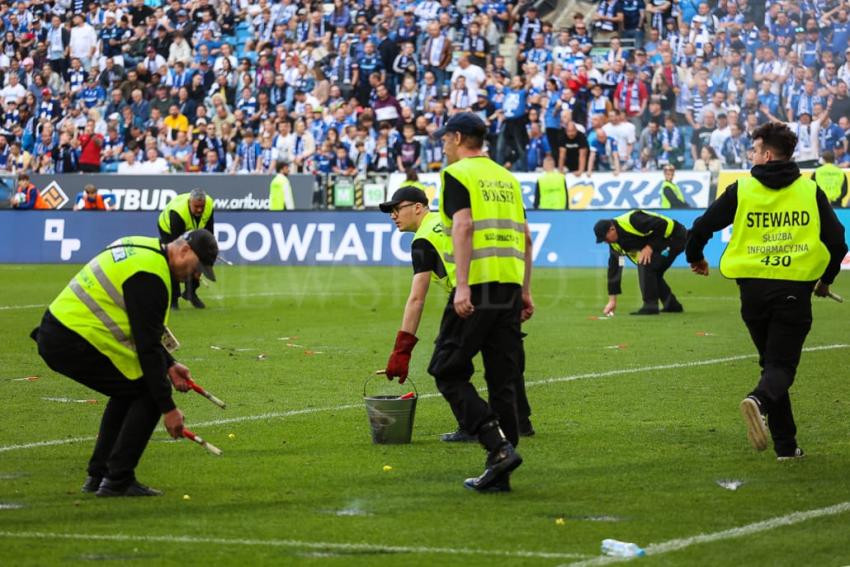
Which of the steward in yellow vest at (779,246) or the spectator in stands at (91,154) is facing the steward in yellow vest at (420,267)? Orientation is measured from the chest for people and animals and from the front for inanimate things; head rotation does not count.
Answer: the spectator in stands

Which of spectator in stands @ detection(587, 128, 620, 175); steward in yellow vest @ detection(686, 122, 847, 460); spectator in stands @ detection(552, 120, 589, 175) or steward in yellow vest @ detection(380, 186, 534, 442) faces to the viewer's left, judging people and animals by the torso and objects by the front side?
steward in yellow vest @ detection(380, 186, 534, 442)

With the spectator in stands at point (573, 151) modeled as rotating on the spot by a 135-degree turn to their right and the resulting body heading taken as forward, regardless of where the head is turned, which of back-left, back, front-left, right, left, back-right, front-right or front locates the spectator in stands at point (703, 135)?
back-right

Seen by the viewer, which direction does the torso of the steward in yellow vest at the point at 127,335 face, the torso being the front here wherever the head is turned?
to the viewer's right

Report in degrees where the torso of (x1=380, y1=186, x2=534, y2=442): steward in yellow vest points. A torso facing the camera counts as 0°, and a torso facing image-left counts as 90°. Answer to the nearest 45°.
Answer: approximately 90°

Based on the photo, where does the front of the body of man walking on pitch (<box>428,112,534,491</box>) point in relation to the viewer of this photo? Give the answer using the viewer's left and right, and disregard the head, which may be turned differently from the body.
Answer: facing away from the viewer and to the left of the viewer

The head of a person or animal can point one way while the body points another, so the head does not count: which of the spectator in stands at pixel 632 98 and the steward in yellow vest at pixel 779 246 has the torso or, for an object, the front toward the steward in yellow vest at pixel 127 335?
the spectator in stands

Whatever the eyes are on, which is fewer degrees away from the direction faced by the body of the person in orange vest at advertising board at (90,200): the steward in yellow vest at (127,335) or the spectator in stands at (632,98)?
the steward in yellow vest

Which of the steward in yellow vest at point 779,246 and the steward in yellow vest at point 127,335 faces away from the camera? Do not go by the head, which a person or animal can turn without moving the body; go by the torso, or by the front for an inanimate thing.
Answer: the steward in yellow vest at point 779,246

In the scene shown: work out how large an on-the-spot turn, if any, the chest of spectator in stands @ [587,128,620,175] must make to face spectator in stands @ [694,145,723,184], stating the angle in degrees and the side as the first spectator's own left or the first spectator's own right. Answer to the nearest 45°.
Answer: approximately 90° to the first spectator's own left

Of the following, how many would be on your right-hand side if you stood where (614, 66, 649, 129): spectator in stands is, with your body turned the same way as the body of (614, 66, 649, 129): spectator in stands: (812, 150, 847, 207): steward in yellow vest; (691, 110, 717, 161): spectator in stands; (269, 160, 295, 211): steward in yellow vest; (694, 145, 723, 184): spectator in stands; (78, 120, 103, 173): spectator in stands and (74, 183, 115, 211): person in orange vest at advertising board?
3

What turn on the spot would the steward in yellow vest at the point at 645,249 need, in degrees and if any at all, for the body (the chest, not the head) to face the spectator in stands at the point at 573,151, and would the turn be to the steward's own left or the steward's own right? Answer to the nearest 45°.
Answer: approximately 90° to the steward's own right

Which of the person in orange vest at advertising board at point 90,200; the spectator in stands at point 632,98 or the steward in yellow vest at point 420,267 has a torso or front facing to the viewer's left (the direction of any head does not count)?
the steward in yellow vest

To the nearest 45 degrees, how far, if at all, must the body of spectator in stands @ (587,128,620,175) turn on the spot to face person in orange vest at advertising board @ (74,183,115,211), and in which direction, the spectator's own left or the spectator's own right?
approximately 90° to the spectator's own right

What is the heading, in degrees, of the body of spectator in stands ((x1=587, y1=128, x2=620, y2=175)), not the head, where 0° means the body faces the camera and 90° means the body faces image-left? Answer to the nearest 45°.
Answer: approximately 0°

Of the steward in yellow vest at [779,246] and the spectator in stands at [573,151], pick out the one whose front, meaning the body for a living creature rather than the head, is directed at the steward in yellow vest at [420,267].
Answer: the spectator in stands

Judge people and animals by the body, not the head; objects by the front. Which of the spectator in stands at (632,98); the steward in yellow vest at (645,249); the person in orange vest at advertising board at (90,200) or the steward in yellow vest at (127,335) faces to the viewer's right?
the steward in yellow vest at (127,335)

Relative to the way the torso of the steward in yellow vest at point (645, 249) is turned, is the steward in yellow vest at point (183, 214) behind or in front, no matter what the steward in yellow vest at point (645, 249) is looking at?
in front
